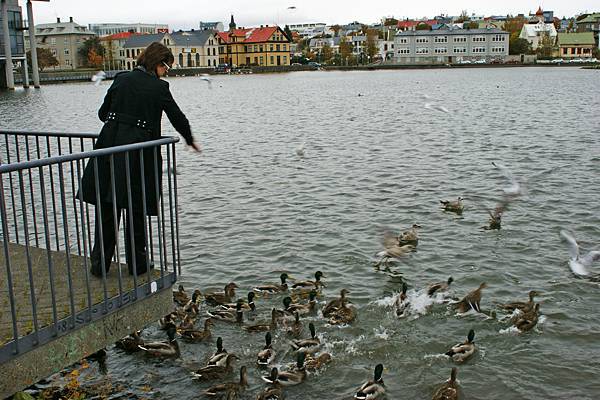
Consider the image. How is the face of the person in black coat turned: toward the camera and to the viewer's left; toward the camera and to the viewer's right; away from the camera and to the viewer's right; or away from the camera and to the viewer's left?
away from the camera and to the viewer's right

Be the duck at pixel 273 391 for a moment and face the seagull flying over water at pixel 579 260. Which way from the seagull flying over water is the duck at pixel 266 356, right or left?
left

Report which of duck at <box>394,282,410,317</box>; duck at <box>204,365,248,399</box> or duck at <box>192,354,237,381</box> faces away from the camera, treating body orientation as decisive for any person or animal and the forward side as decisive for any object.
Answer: duck at <box>394,282,410,317</box>
